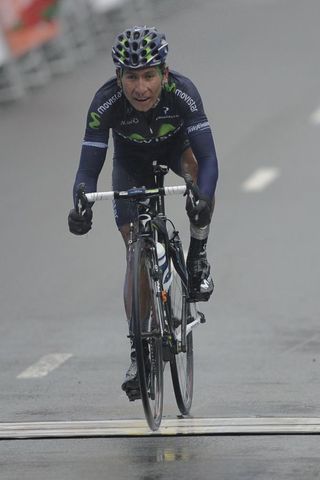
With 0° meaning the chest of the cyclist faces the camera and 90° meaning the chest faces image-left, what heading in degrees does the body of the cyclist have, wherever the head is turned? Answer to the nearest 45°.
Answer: approximately 0°

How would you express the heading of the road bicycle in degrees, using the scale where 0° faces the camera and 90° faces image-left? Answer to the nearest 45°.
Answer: approximately 0°

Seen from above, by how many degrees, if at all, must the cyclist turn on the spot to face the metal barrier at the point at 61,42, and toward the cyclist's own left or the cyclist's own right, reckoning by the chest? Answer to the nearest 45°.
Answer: approximately 180°

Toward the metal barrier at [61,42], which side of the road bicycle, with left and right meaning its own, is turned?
back
